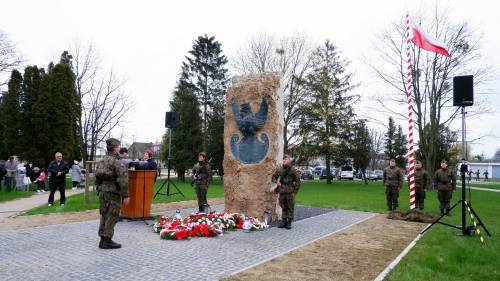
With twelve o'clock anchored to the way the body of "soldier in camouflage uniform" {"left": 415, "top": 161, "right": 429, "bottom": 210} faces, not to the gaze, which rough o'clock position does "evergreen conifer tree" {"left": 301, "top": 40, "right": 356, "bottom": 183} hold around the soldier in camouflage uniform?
The evergreen conifer tree is roughly at 4 o'clock from the soldier in camouflage uniform.

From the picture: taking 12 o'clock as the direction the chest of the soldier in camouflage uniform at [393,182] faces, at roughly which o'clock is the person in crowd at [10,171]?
The person in crowd is roughly at 3 o'clock from the soldier in camouflage uniform.

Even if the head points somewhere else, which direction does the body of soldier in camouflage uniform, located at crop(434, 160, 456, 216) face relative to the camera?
toward the camera

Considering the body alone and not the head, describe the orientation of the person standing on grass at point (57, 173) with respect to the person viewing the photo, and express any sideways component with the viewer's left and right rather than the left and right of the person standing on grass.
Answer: facing the viewer

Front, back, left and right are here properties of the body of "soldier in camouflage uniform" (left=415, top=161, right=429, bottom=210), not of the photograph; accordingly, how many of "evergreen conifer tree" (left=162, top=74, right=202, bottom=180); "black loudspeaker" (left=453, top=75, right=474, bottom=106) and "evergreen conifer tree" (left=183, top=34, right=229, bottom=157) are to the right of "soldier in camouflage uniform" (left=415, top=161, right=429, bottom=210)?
2

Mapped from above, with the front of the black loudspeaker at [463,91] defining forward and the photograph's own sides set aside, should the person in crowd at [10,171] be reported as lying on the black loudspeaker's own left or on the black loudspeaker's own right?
on the black loudspeaker's own right

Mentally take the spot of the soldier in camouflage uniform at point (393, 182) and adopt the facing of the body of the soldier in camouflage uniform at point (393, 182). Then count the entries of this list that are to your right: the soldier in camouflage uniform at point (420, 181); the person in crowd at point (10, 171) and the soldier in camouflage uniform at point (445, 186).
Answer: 1

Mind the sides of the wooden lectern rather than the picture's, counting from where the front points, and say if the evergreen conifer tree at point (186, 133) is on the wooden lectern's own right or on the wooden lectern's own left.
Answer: on the wooden lectern's own left

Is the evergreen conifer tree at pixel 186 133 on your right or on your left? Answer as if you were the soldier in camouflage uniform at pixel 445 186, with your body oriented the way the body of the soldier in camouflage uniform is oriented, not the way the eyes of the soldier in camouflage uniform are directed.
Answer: on your right

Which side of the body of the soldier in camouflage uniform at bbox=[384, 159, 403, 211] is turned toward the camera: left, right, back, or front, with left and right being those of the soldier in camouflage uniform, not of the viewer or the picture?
front

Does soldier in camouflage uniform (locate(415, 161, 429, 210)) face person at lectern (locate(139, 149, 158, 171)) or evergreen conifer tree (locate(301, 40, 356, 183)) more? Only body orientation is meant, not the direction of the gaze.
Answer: the person at lectern

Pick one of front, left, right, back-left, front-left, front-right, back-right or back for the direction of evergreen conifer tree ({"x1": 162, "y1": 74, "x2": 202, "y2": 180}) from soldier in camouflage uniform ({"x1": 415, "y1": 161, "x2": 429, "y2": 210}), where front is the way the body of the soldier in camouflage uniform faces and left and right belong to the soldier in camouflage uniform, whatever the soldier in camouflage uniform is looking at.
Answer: right
